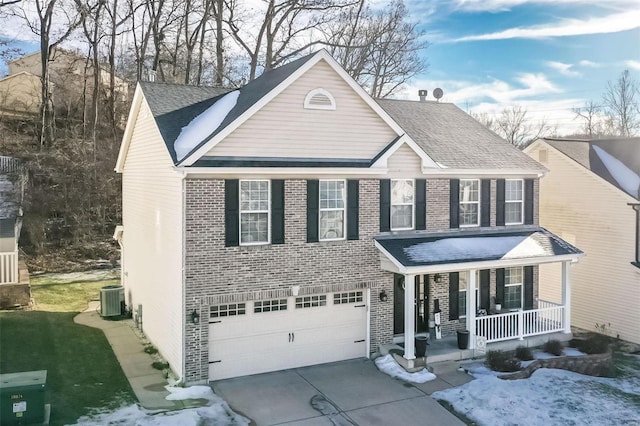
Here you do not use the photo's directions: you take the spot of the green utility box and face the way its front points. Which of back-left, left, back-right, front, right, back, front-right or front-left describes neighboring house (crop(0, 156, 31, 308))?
back

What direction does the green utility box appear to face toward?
toward the camera

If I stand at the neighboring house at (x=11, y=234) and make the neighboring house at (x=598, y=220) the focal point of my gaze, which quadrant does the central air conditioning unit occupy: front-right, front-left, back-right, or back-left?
front-right

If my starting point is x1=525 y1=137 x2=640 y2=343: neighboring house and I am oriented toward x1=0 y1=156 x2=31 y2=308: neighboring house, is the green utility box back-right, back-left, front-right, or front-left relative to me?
front-left

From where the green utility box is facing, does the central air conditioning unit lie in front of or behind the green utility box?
behind

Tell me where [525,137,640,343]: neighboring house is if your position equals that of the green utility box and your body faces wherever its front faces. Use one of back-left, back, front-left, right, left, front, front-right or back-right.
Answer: left

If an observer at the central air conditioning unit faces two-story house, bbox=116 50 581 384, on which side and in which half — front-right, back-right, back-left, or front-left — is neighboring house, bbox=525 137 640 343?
front-left
